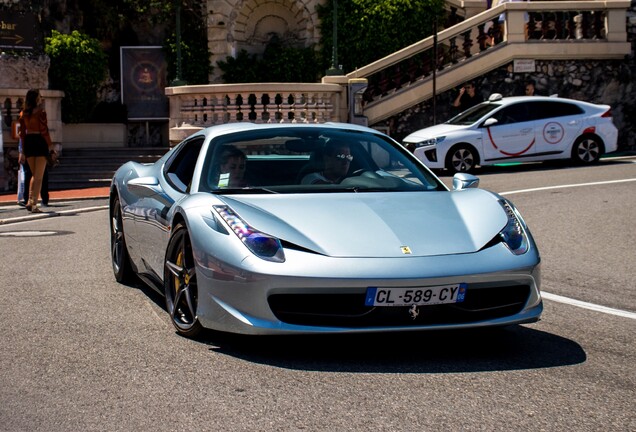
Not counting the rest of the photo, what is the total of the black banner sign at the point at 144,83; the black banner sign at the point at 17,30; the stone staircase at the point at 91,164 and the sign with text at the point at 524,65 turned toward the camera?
4

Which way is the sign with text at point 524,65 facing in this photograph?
toward the camera

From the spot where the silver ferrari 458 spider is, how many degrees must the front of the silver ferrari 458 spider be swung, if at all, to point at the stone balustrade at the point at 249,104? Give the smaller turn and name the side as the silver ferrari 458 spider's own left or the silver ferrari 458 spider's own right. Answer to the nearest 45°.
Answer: approximately 135° to the silver ferrari 458 spider's own left

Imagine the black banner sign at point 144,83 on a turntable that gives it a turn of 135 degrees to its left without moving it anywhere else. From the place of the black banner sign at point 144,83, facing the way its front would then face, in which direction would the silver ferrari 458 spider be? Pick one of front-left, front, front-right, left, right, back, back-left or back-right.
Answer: back-right

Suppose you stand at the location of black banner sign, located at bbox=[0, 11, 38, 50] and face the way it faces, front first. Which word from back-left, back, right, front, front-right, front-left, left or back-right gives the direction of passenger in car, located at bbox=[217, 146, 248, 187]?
front

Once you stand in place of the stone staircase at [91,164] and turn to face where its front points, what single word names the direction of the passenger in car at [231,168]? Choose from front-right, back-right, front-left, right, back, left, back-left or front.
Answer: front

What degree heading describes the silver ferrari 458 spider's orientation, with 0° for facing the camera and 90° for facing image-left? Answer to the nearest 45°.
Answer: approximately 315°

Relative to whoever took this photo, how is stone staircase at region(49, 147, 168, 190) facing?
facing the viewer

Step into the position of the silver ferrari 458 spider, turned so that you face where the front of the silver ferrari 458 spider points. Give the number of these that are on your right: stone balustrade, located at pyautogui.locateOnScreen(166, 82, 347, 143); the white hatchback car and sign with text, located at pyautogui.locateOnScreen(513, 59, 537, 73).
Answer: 0

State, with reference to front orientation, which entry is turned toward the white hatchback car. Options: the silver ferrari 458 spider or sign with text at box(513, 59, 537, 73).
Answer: the sign with text

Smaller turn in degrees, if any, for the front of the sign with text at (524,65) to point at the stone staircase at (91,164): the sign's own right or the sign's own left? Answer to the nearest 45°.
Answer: approximately 45° to the sign's own right

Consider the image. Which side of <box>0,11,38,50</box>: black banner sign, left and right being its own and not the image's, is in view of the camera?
front

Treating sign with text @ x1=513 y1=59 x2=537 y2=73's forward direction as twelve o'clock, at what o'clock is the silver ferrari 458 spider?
The silver ferrari 458 spider is roughly at 12 o'clock from the sign with text.

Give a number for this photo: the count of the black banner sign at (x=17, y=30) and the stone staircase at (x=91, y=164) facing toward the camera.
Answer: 2

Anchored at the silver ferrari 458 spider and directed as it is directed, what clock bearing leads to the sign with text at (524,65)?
The sign with text is roughly at 8 o'clock from the silver ferrari 458 spider.

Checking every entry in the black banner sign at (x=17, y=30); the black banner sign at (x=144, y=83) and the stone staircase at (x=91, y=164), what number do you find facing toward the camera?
3

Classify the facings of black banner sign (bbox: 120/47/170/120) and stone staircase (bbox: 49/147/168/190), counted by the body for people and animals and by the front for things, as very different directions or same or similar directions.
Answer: same or similar directions

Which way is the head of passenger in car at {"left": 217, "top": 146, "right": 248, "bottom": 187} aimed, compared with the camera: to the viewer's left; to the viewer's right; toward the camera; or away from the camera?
toward the camera

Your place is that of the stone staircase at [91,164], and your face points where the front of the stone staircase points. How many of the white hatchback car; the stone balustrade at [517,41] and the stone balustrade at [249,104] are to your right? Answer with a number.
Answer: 0
